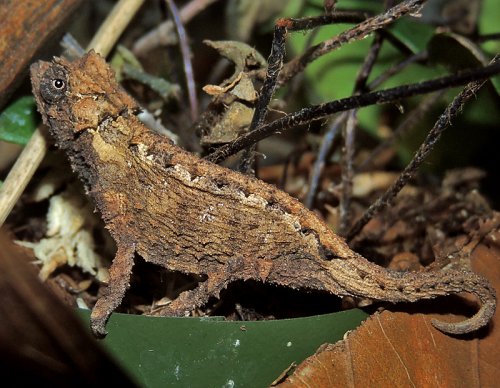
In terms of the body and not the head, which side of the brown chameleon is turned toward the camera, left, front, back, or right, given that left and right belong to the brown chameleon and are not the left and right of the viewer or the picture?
left

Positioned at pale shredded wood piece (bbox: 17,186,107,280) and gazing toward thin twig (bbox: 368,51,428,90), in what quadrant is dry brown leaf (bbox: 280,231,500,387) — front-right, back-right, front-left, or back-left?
front-right

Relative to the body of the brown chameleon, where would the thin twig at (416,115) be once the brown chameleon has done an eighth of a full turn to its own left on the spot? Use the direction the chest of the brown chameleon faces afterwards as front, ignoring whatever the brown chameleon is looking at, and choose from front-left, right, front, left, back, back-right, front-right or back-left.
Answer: back

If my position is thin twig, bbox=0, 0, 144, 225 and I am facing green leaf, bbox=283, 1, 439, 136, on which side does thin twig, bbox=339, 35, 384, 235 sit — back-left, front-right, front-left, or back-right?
front-right

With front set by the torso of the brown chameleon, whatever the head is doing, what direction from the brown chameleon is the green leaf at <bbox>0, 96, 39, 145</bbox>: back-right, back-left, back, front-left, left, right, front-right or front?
front-right

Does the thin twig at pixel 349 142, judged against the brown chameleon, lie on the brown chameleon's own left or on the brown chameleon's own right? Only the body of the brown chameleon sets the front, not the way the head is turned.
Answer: on the brown chameleon's own right

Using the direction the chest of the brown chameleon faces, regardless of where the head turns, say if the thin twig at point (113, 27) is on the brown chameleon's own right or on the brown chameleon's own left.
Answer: on the brown chameleon's own right

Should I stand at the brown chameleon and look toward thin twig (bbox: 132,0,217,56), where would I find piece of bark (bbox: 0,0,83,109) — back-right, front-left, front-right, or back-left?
front-left

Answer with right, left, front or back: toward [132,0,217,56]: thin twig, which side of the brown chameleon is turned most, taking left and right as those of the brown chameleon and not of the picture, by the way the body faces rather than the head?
right

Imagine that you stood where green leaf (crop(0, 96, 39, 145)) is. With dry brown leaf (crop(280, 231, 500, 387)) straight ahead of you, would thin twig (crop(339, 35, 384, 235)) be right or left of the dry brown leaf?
left
